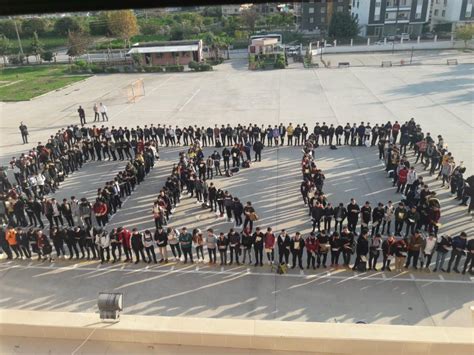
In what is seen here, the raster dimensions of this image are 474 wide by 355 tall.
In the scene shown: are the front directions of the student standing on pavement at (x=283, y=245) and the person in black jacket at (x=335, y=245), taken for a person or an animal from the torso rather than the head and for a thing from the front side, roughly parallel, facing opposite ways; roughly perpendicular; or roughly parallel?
roughly parallel

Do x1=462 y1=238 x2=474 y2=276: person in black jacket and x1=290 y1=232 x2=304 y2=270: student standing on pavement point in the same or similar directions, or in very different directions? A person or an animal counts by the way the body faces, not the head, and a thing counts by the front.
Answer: same or similar directions

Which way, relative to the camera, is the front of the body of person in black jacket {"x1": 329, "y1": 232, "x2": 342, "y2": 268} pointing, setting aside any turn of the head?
toward the camera

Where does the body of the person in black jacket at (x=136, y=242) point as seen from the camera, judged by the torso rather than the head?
toward the camera

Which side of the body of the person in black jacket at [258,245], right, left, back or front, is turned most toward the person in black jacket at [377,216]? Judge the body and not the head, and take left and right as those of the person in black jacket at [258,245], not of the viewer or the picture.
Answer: left

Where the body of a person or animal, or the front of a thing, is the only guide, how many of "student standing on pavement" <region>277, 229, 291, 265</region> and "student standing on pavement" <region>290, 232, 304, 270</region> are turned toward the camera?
2

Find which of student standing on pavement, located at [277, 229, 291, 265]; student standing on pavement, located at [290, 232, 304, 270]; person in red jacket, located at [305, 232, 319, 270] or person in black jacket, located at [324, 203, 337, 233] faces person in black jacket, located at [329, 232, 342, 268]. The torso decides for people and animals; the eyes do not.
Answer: person in black jacket, located at [324, 203, 337, 233]

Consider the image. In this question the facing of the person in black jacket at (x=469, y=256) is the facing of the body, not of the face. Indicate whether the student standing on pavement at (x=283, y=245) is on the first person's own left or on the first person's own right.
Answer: on the first person's own right

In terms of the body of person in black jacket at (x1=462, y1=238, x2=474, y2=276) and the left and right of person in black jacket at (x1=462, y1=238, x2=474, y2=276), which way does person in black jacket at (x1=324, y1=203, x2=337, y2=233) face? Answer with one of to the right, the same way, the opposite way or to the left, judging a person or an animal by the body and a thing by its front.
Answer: the same way

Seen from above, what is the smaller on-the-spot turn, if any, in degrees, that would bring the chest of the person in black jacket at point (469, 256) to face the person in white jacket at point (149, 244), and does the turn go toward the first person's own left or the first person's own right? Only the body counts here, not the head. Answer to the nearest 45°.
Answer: approximately 45° to the first person's own right

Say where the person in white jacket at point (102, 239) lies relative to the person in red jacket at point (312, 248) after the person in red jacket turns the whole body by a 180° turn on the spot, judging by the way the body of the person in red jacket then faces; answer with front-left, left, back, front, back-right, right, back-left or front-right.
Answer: left

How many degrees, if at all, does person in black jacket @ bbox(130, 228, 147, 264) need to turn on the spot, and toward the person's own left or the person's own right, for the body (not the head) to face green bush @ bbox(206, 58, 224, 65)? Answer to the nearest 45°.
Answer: approximately 180°

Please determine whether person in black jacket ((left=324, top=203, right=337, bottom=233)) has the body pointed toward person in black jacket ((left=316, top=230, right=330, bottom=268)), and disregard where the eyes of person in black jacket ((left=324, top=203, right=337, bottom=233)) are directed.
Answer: yes

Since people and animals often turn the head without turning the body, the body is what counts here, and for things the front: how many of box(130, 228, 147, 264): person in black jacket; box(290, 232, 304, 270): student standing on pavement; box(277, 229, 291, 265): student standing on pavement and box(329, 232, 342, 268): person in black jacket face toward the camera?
4

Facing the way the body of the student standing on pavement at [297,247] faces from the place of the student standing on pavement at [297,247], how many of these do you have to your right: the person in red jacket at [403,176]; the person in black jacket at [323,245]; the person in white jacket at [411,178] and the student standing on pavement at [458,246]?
0

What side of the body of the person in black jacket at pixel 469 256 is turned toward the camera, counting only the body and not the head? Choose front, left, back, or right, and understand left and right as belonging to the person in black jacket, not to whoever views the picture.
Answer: front

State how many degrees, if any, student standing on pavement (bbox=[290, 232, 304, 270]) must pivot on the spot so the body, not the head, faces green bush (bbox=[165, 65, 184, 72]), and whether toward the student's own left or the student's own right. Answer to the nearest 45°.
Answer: approximately 180°

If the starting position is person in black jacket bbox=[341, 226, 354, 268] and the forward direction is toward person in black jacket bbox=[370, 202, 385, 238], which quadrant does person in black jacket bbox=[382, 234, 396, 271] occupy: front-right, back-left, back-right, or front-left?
front-right
